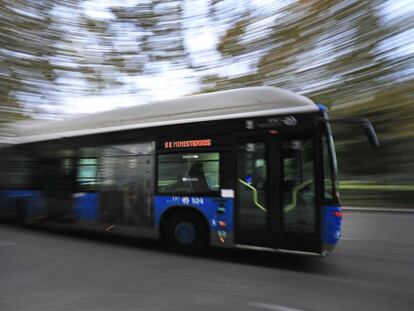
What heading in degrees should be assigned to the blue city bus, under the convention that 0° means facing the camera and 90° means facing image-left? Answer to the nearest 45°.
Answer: approximately 315°
